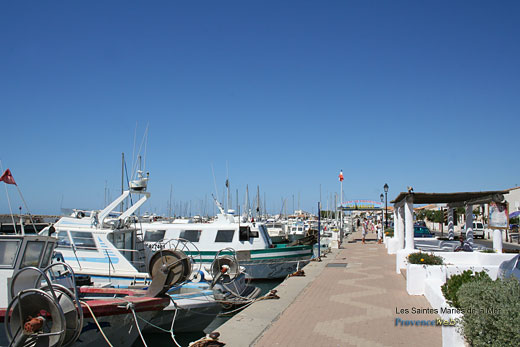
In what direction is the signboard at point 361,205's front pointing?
toward the camera

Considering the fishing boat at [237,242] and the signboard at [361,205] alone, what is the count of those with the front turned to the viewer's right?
1

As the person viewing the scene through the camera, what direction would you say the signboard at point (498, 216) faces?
facing the viewer

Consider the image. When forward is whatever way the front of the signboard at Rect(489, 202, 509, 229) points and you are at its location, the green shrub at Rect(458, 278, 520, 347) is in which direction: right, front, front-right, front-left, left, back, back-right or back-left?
front

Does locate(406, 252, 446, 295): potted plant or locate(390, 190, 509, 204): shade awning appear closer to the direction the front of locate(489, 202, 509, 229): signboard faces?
the potted plant

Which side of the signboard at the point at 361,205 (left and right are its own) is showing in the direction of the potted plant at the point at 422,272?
front

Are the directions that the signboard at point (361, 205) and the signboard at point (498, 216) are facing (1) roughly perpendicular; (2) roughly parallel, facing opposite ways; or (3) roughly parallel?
roughly parallel

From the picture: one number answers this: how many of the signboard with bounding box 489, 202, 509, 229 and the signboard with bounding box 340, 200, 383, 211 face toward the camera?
2

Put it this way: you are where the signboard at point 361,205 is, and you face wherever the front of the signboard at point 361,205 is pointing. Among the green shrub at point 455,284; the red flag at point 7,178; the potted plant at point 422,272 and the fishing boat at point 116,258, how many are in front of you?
4

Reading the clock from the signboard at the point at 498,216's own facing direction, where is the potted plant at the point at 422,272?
The potted plant is roughly at 1 o'clock from the signboard.

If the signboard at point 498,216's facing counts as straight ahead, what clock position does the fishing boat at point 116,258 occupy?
The fishing boat is roughly at 2 o'clock from the signboard.

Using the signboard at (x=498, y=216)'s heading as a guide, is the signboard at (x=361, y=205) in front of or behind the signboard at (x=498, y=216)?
behind

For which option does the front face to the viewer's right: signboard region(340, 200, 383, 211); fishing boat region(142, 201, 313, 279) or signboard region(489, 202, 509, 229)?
the fishing boat
